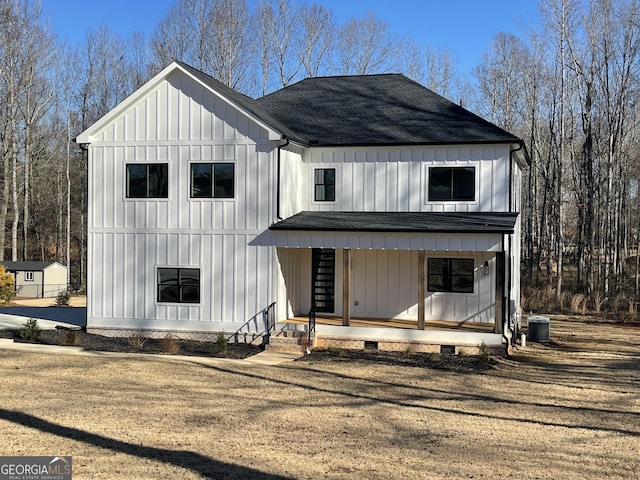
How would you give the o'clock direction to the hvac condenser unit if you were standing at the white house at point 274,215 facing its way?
The hvac condenser unit is roughly at 9 o'clock from the white house.

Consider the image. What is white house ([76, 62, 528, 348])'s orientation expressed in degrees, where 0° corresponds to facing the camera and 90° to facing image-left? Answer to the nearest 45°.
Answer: approximately 0°
